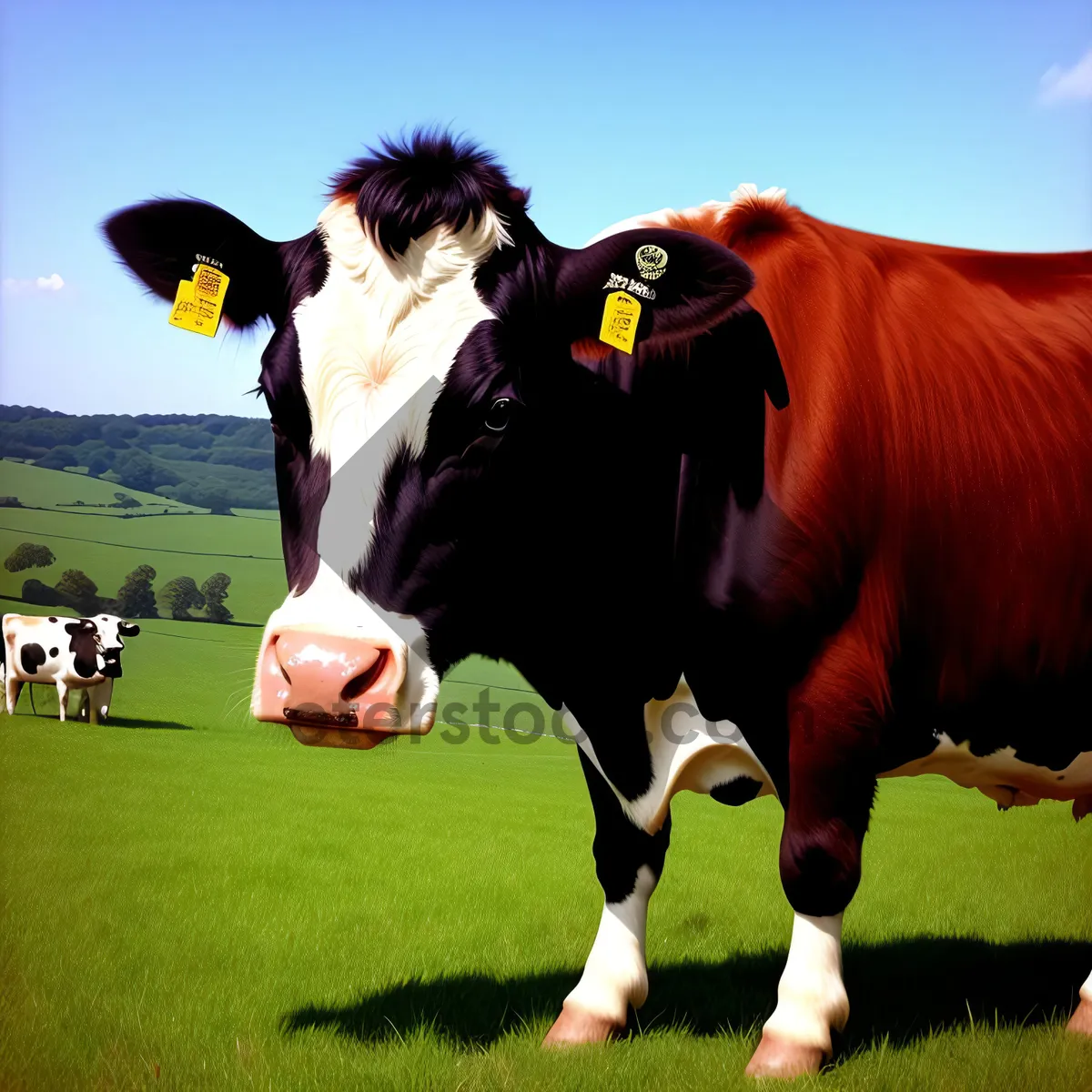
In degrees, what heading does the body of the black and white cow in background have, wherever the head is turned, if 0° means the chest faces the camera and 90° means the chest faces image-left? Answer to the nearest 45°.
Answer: approximately 315°

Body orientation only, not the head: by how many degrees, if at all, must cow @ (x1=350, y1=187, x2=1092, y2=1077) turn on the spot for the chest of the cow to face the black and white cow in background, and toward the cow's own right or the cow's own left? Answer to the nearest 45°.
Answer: approximately 90° to the cow's own right

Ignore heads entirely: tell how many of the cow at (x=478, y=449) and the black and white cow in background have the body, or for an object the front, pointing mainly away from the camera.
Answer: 0

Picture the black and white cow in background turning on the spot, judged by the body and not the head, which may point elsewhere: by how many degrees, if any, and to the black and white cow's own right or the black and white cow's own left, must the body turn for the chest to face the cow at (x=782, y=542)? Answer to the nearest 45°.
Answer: approximately 45° to the black and white cow's own right

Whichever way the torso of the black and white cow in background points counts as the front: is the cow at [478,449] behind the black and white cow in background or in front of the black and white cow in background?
in front

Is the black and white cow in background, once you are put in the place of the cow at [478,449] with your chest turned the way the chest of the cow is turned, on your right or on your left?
on your right

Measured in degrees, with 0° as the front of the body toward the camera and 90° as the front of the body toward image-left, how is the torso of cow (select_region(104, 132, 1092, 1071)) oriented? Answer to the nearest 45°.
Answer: approximately 45°
